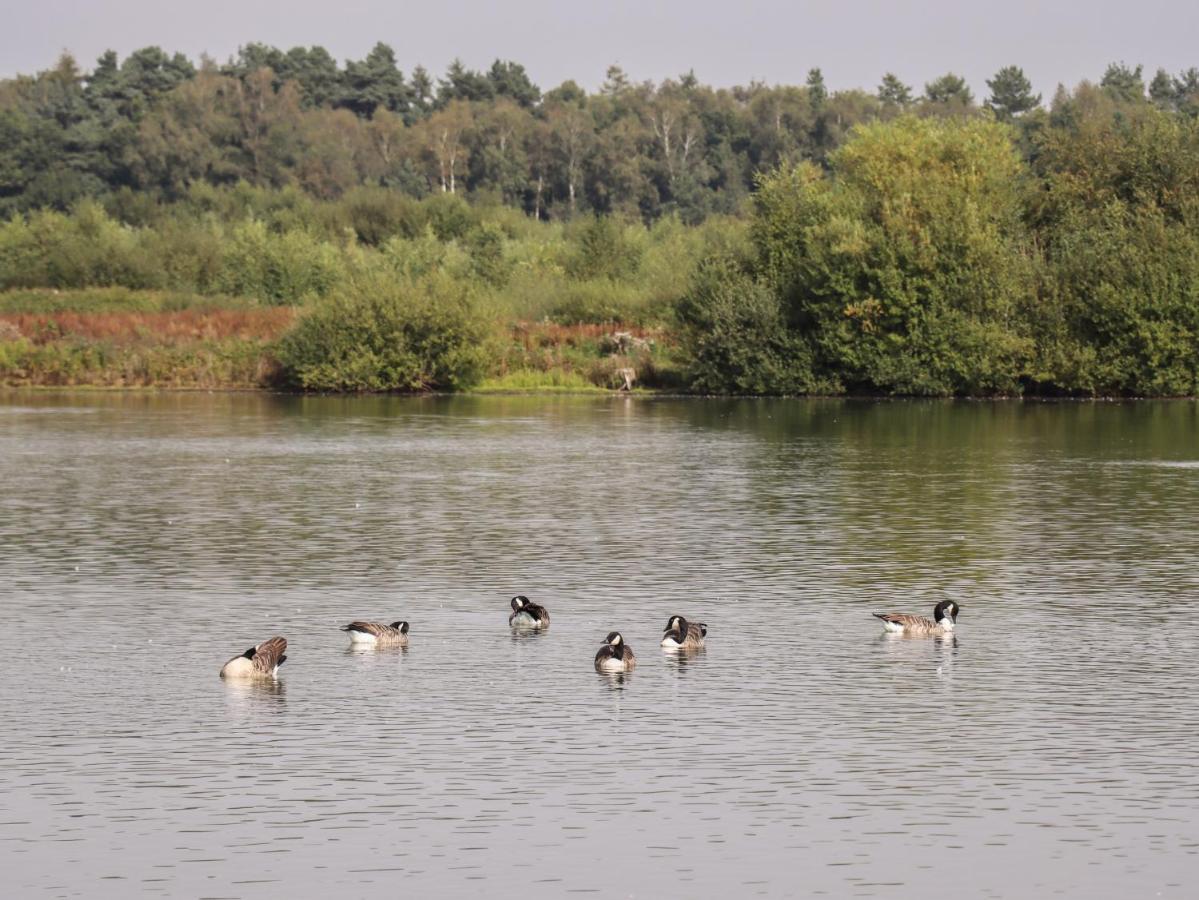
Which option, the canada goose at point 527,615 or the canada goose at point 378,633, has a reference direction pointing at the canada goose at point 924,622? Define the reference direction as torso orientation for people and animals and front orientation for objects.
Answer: the canada goose at point 378,633

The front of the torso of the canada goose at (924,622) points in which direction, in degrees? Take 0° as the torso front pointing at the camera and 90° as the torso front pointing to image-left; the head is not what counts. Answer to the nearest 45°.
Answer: approximately 270°

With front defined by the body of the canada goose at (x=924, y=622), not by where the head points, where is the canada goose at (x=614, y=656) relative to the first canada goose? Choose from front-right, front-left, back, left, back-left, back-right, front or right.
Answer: back-right

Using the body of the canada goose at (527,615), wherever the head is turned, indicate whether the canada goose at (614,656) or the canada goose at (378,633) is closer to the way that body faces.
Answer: the canada goose at (378,633)

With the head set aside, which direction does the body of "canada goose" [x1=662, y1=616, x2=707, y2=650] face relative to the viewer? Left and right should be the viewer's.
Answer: facing the viewer and to the left of the viewer

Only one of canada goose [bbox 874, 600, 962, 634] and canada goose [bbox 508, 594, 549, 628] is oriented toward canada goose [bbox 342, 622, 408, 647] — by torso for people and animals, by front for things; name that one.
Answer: canada goose [bbox 508, 594, 549, 628]

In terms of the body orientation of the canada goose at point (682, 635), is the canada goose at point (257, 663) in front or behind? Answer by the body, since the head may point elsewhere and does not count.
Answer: in front

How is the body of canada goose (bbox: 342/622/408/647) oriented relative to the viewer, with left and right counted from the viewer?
facing to the right of the viewer

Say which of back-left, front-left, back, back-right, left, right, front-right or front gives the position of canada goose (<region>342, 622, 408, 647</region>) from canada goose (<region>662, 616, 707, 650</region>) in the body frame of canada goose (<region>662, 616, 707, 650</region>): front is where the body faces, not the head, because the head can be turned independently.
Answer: front-right

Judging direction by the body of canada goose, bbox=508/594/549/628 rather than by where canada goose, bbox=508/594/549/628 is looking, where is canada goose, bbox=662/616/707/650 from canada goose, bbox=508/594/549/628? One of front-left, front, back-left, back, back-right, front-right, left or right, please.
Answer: left

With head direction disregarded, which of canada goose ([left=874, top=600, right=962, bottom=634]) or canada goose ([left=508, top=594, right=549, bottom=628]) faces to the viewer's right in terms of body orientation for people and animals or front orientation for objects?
canada goose ([left=874, top=600, right=962, bottom=634])

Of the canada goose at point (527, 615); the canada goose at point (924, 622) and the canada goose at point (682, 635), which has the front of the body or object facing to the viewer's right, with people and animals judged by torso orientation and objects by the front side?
the canada goose at point (924, 622)
